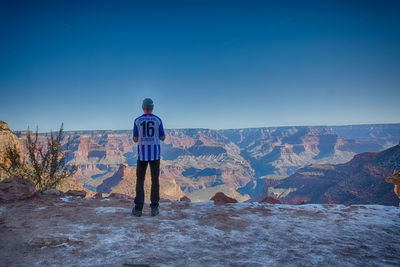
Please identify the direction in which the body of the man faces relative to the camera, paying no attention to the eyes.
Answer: away from the camera

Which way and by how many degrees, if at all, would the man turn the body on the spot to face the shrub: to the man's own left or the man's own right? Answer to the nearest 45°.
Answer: approximately 45° to the man's own left

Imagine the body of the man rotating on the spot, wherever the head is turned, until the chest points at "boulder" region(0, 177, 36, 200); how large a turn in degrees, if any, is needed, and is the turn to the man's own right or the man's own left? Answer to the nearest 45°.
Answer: approximately 45° to the man's own left
